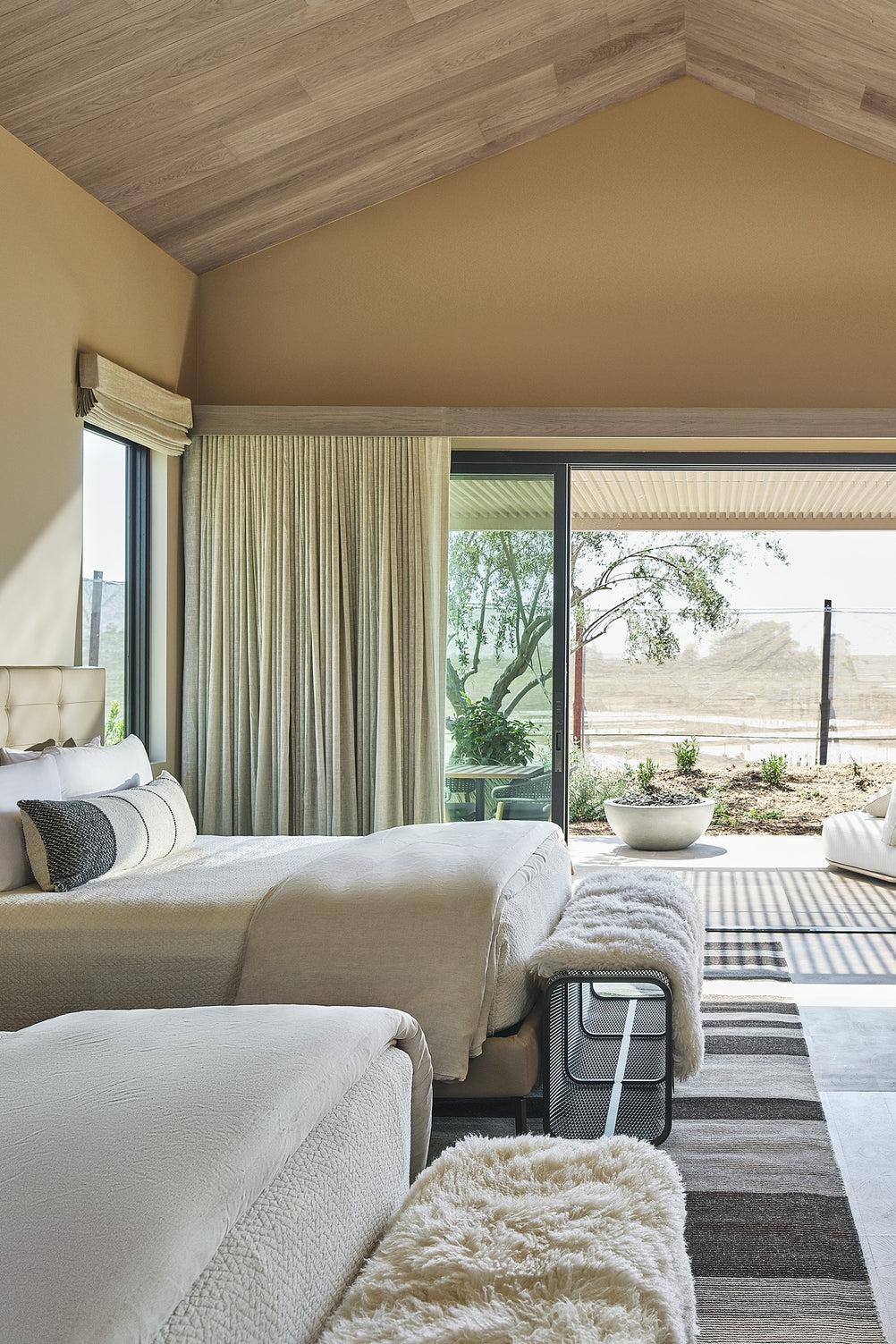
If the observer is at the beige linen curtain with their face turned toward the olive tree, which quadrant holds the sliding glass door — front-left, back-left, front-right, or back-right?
front-right

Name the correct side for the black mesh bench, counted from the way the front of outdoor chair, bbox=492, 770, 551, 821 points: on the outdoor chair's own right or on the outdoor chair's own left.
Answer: on the outdoor chair's own left

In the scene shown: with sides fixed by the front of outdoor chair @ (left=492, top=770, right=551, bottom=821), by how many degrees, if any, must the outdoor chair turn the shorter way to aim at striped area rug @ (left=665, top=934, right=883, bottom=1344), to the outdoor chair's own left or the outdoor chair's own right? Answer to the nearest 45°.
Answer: approximately 90° to the outdoor chair's own left

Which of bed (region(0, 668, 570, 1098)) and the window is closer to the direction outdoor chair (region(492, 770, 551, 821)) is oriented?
the window

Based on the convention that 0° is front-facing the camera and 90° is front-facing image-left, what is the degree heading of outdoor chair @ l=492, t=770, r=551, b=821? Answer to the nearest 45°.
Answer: approximately 90°

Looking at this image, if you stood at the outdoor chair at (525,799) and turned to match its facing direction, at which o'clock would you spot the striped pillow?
The striped pillow is roughly at 10 o'clock from the outdoor chair.

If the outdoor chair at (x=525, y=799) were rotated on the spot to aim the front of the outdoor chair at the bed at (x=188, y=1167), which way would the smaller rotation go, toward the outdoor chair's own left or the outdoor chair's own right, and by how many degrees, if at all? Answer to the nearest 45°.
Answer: approximately 90° to the outdoor chair's own left

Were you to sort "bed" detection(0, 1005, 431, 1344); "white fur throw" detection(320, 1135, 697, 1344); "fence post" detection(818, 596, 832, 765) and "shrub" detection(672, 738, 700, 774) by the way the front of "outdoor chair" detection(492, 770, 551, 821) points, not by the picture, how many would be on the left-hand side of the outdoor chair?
2

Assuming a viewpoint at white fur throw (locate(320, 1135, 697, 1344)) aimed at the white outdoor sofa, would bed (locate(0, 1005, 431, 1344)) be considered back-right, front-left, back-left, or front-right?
back-left
